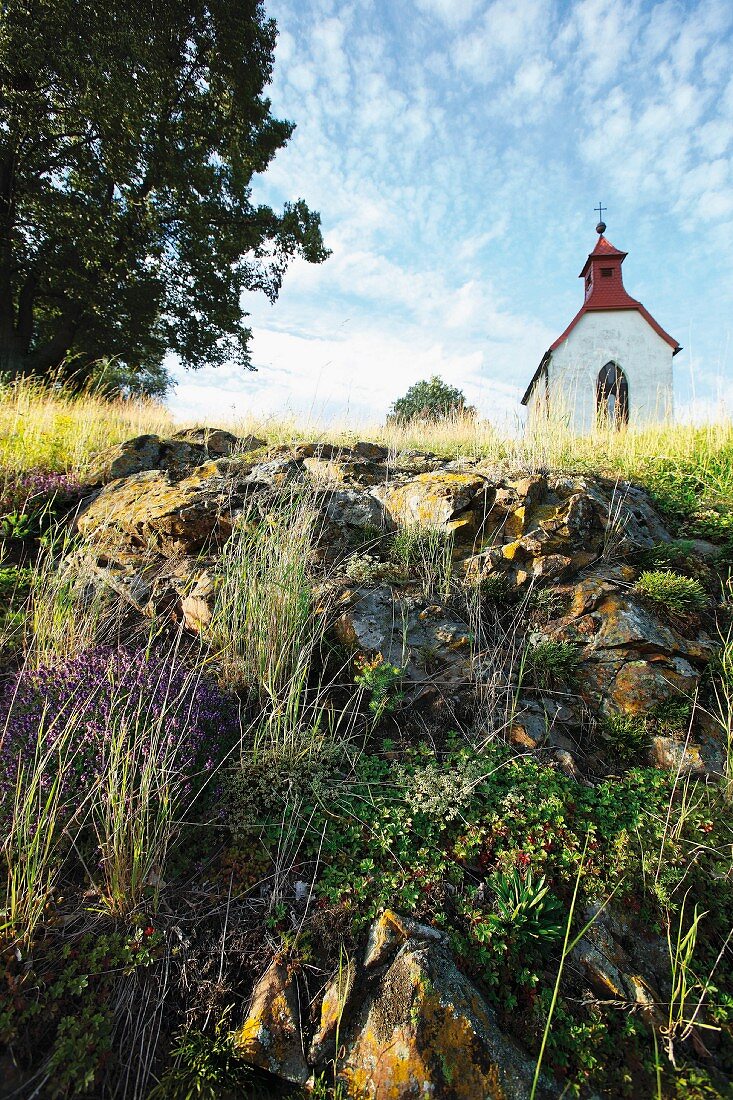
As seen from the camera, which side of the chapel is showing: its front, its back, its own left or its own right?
front

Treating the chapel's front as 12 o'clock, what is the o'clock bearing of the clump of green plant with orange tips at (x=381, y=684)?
The clump of green plant with orange tips is roughly at 12 o'clock from the chapel.

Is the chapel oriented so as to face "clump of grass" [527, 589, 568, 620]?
yes

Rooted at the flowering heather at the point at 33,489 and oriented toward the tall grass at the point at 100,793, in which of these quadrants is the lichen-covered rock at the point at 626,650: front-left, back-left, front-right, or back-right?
front-left

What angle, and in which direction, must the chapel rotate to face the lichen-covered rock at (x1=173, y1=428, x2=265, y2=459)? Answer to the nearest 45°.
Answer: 0° — it already faces it

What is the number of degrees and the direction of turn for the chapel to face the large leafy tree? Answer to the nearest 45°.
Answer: approximately 45° to its right

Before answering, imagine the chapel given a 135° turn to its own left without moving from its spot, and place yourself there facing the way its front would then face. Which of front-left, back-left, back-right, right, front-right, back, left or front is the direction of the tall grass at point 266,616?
back-right

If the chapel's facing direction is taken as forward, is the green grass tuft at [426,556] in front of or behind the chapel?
in front

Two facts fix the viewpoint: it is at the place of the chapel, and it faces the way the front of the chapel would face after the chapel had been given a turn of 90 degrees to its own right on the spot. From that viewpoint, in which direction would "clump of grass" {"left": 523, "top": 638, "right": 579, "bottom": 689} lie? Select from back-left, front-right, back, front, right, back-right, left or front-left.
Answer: left

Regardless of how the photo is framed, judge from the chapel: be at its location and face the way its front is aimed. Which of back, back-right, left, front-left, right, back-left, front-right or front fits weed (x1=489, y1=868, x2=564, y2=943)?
front

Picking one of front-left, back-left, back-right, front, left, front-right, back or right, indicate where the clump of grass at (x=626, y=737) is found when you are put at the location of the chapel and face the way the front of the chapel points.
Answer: front

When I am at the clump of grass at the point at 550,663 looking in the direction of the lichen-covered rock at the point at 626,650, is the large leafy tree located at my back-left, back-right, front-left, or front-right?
back-left

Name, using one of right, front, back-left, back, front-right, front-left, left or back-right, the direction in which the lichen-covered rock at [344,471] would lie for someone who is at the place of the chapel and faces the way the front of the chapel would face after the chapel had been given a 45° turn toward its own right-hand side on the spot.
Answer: front-left

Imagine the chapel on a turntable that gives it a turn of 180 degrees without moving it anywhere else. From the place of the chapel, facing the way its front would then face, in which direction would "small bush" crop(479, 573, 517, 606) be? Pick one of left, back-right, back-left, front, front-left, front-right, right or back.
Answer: back

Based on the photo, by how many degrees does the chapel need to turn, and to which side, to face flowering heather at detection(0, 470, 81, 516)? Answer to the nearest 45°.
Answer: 0° — it already faces it

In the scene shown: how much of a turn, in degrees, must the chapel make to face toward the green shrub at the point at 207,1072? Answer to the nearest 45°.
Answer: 0° — it already faces it

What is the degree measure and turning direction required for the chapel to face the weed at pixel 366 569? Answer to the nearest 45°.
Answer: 0° — it already faces it

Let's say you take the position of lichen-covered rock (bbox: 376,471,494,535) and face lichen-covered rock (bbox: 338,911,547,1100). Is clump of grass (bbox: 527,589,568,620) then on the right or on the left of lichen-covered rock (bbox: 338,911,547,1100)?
left

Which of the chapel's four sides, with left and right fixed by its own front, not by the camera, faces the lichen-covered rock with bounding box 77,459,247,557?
front
